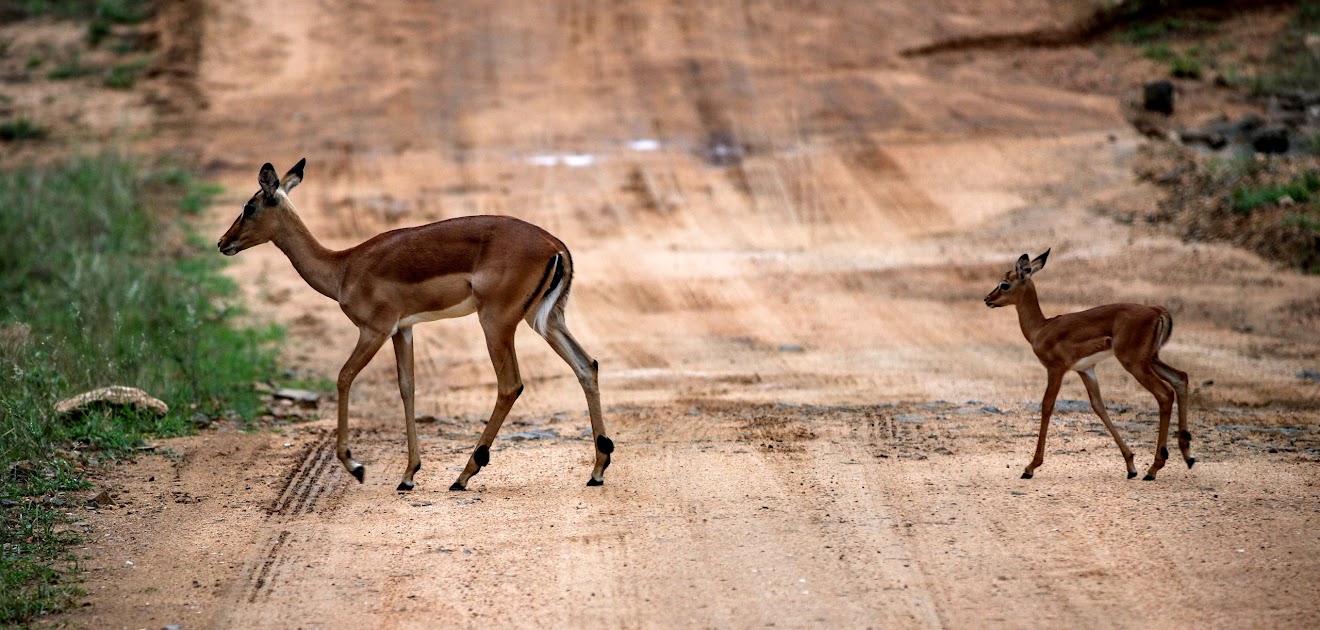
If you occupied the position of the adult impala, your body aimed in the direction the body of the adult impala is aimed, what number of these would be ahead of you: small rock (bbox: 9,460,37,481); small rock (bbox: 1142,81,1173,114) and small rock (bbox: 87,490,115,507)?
2

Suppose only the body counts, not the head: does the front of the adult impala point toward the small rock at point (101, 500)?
yes

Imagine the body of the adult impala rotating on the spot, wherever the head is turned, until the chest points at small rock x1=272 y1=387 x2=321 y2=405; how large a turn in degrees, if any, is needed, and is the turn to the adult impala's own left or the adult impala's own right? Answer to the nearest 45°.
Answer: approximately 45° to the adult impala's own right

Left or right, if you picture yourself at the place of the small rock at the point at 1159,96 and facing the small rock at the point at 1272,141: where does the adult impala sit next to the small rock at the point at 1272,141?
right

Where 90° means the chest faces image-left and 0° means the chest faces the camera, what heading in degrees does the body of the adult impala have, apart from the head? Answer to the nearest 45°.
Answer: approximately 90°

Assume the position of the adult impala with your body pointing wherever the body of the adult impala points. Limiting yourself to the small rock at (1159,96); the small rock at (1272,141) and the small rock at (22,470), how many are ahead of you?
1

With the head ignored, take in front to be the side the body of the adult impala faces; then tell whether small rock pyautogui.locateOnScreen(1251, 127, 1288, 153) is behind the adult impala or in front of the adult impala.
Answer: behind

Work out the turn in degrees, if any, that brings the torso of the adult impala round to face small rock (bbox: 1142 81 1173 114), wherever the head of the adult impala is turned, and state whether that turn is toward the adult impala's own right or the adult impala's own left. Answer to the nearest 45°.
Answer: approximately 135° to the adult impala's own right

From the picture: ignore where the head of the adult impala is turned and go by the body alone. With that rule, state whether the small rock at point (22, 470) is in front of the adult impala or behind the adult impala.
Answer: in front

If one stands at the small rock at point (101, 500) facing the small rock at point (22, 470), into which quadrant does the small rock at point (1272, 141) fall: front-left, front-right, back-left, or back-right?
back-right
